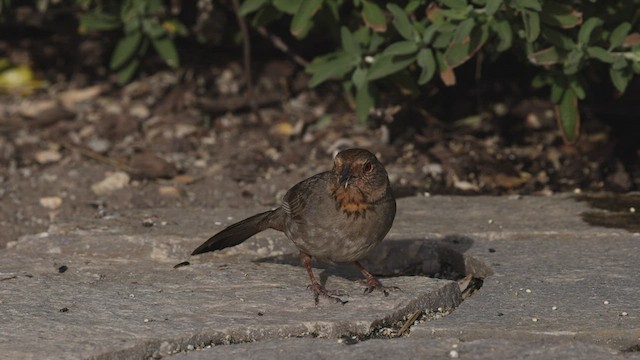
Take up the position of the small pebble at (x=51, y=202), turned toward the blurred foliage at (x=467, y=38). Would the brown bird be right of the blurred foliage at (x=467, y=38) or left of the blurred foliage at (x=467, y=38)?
right

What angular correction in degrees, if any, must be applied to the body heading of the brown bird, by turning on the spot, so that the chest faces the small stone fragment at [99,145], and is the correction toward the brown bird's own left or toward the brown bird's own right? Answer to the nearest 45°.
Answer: approximately 180°

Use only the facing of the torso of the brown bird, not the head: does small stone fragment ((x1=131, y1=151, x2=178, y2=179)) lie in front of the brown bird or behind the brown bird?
behind

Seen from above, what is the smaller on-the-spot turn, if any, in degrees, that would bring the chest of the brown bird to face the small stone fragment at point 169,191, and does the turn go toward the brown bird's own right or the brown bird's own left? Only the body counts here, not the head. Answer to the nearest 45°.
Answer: approximately 180°

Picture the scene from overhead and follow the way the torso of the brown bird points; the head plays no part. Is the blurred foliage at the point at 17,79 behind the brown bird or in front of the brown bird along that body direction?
behind

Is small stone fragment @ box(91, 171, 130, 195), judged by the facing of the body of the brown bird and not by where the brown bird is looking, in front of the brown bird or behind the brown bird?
behind

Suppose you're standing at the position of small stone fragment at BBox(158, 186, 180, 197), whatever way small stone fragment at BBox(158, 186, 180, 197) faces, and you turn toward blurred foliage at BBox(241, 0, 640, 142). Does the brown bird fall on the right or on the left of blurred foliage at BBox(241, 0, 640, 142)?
right

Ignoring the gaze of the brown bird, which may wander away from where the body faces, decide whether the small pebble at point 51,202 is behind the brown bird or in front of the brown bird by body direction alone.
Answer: behind

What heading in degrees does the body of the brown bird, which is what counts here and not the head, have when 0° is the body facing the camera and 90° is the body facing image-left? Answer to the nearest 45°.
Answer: approximately 315°
